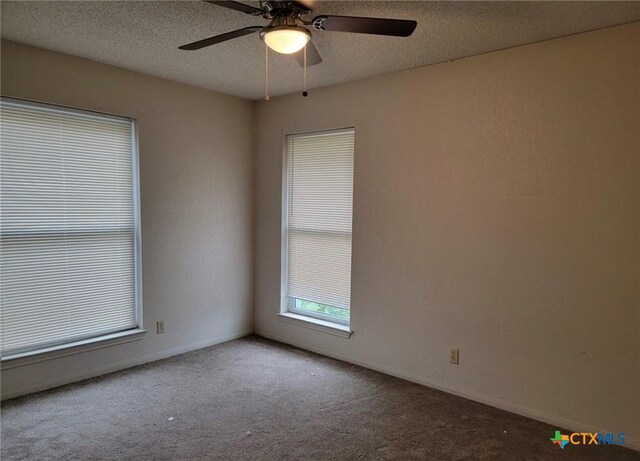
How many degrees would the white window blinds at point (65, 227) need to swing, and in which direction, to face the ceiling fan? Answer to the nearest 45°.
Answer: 0° — it already faces it

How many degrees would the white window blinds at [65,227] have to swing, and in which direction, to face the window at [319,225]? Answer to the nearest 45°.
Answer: approximately 45° to its left

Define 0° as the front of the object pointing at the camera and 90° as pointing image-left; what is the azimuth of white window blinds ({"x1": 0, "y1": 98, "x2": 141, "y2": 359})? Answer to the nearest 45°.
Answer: approximately 315°
